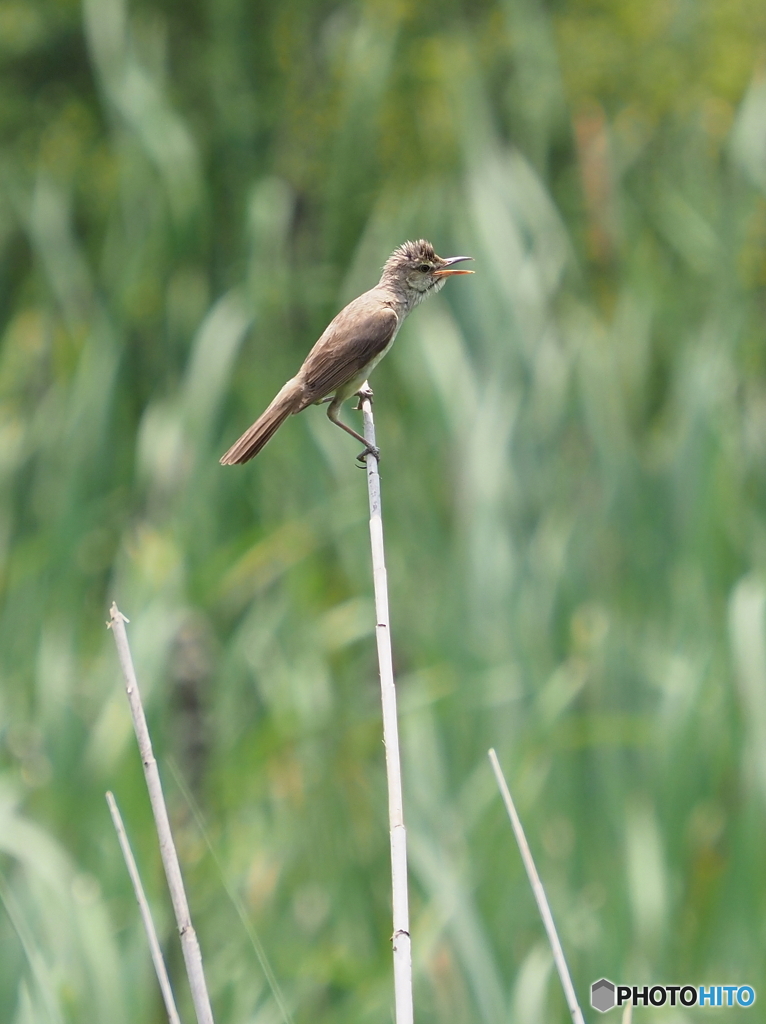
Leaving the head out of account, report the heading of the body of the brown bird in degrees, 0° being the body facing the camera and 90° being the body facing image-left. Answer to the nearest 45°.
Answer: approximately 270°
